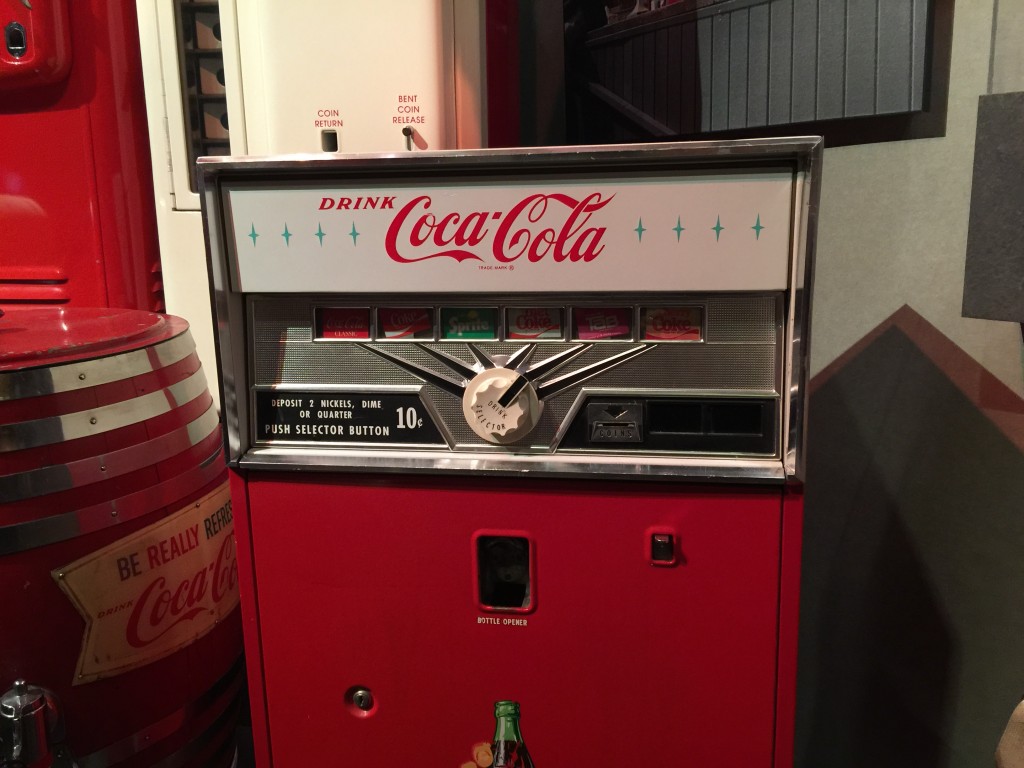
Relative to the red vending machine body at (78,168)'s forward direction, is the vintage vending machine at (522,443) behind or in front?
in front

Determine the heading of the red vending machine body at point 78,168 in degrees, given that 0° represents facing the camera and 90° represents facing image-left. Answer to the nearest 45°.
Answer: approximately 0°

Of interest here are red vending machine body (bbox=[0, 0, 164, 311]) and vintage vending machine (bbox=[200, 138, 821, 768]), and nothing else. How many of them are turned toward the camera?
2

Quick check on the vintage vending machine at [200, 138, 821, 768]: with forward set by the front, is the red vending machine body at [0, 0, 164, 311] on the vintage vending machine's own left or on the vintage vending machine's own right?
on the vintage vending machine's own right
